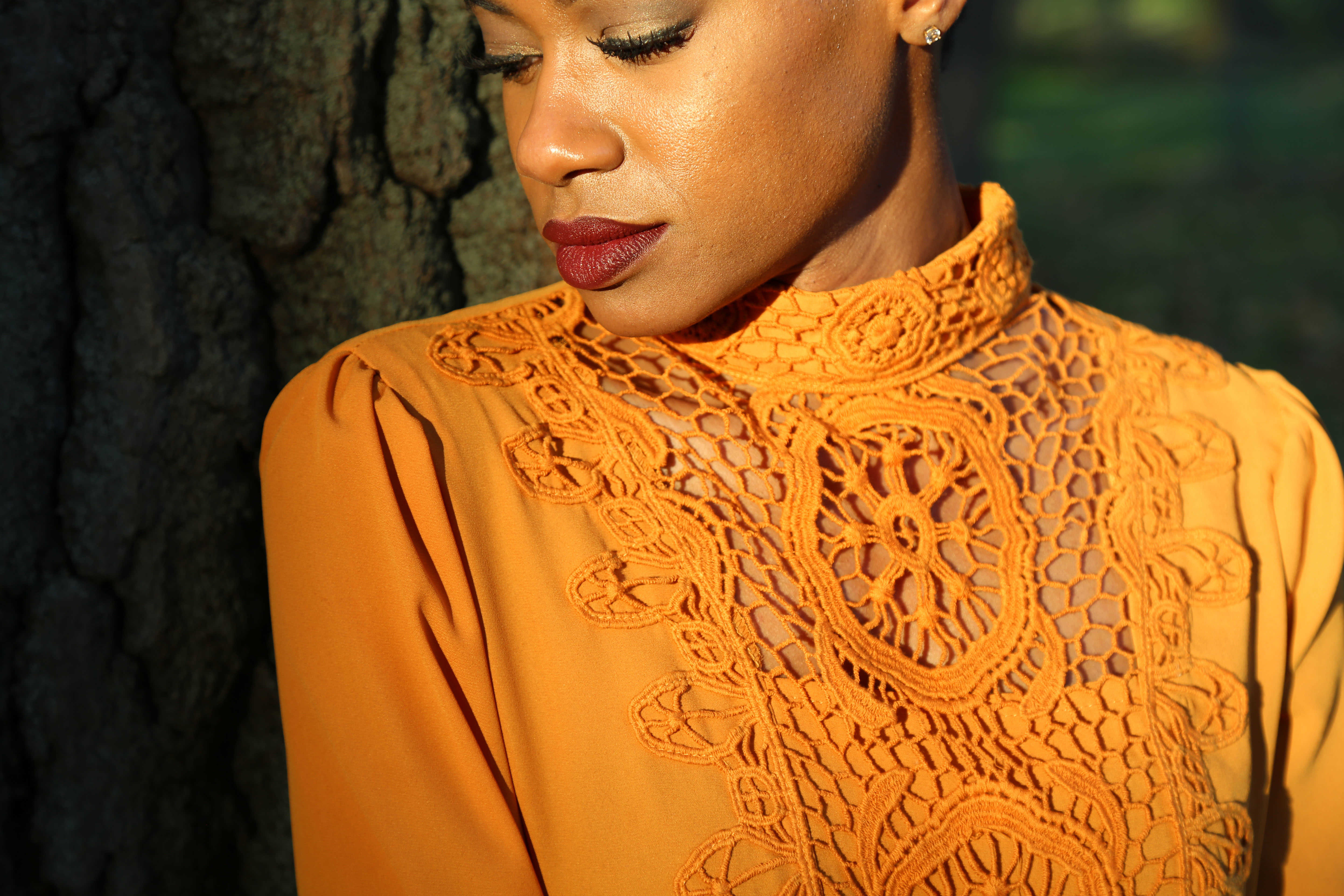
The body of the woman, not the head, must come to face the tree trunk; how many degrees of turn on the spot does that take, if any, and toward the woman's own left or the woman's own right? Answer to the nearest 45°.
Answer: approximately 135° to the woman's own right

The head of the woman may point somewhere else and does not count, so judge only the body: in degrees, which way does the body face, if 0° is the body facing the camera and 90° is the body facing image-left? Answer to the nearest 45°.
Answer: approximately 0°
